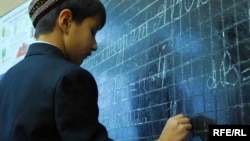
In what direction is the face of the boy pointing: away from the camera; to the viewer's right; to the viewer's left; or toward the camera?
to the viewer's right

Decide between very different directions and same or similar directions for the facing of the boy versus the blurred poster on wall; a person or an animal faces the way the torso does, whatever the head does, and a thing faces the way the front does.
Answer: very different directions

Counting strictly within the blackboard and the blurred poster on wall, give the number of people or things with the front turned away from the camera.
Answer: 0

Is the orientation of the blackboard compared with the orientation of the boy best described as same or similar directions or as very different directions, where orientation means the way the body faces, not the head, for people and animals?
very different directions

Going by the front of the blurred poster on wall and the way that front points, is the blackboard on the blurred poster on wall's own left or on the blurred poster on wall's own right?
on the blurred poster on wall's own left

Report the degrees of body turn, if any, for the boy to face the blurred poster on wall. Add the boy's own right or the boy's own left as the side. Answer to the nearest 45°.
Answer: approximately 45° to the boy's own left

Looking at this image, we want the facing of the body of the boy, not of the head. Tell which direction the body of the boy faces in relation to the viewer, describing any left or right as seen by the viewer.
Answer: facing away from the viewer and to the right of the viewer

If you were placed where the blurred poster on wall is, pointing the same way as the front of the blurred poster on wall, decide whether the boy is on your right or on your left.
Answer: on your left

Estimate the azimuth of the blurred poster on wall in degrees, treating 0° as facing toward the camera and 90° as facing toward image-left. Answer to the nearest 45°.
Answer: approximately 45°
